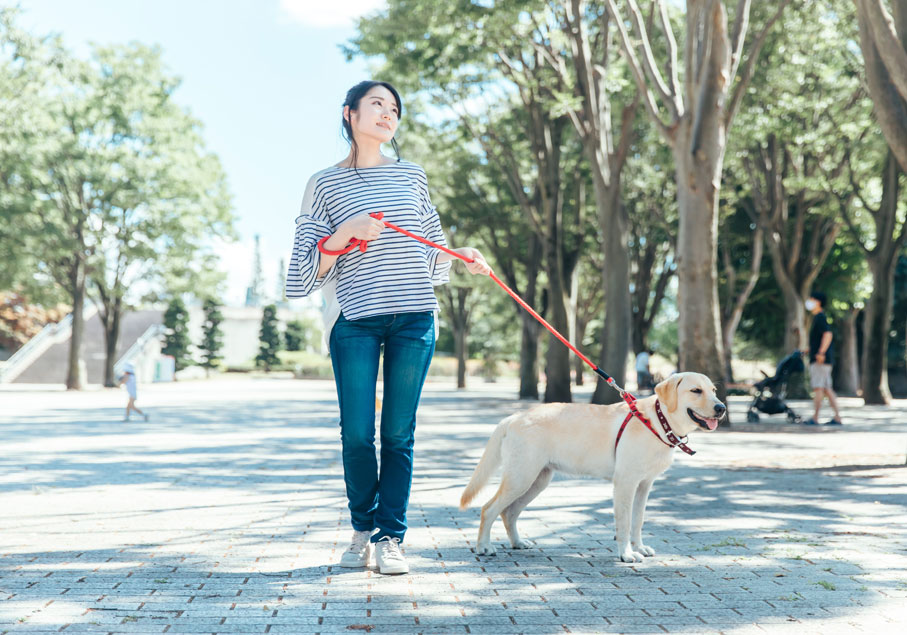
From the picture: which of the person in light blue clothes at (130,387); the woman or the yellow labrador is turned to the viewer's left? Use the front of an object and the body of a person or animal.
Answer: the person in light blue clothes

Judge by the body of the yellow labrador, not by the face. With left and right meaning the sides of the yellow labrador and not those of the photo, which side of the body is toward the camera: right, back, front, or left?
right

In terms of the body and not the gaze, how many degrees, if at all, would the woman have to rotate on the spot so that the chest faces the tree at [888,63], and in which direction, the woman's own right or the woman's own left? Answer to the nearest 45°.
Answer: approximately 135° to the woman's own left

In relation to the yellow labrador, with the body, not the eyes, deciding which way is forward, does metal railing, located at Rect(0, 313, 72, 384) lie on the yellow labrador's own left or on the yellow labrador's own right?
on the yellow labrador's own left

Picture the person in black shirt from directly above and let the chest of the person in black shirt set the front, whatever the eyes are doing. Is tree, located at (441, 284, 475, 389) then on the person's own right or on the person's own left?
on the person's own right

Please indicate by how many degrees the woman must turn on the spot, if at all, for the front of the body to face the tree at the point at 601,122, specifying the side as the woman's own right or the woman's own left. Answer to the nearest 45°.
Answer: approximately 180°

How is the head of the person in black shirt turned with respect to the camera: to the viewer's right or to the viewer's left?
to the viewer's left

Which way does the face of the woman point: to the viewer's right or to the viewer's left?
to the viewer's right

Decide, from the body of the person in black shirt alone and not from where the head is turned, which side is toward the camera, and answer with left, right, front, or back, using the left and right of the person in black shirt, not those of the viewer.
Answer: left

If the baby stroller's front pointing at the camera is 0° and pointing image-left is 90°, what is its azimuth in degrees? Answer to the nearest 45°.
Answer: approximately 90°
